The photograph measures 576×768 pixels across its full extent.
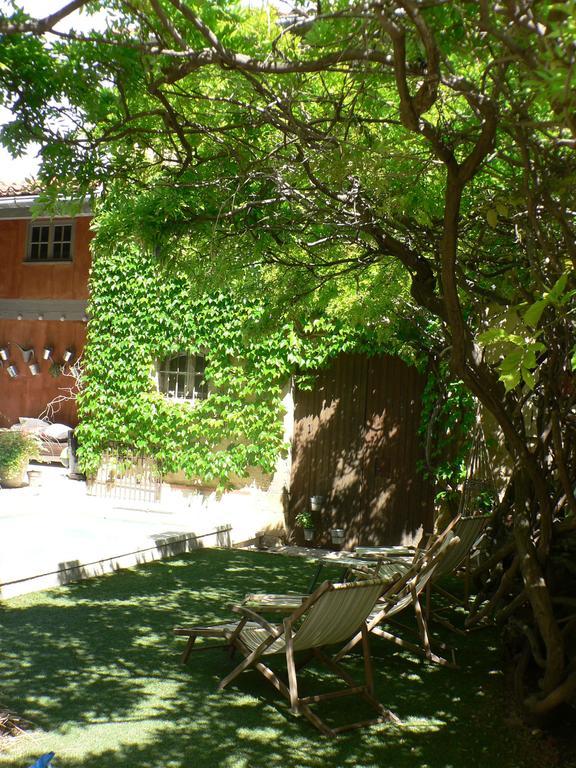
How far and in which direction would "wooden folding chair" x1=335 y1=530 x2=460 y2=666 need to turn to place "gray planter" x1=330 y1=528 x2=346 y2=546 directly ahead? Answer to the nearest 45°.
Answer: approximately 90° to its right

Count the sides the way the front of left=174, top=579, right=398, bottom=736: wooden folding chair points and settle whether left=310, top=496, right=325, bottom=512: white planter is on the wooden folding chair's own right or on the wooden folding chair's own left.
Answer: on the wooden folding chair's own right

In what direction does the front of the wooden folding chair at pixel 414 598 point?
to the viewer's left

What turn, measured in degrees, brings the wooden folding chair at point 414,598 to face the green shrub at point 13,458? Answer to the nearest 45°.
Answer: approximately 45° to its right

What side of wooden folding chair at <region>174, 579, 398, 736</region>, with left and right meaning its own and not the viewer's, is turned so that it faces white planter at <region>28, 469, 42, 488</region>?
front

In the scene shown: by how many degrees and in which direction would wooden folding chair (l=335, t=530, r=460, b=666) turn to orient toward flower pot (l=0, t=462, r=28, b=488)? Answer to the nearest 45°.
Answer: approximately 45° to its right

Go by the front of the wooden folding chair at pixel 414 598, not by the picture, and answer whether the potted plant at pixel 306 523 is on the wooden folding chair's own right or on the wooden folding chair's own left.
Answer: on the wooden folding chair's own right

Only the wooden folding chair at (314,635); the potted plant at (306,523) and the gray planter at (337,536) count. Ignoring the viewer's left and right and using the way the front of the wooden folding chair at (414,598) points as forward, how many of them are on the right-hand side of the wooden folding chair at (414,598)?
2

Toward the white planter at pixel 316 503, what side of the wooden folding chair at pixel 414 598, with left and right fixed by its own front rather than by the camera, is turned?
right

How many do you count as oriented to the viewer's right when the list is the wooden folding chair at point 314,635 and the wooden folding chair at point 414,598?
0

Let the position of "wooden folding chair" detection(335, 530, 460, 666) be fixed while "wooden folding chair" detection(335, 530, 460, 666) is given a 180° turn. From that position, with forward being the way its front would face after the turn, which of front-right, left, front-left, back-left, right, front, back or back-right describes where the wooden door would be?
left

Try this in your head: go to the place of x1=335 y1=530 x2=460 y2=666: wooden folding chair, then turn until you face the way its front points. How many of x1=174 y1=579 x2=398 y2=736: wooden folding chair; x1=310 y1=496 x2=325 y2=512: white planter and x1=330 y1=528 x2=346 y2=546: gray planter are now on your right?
2
